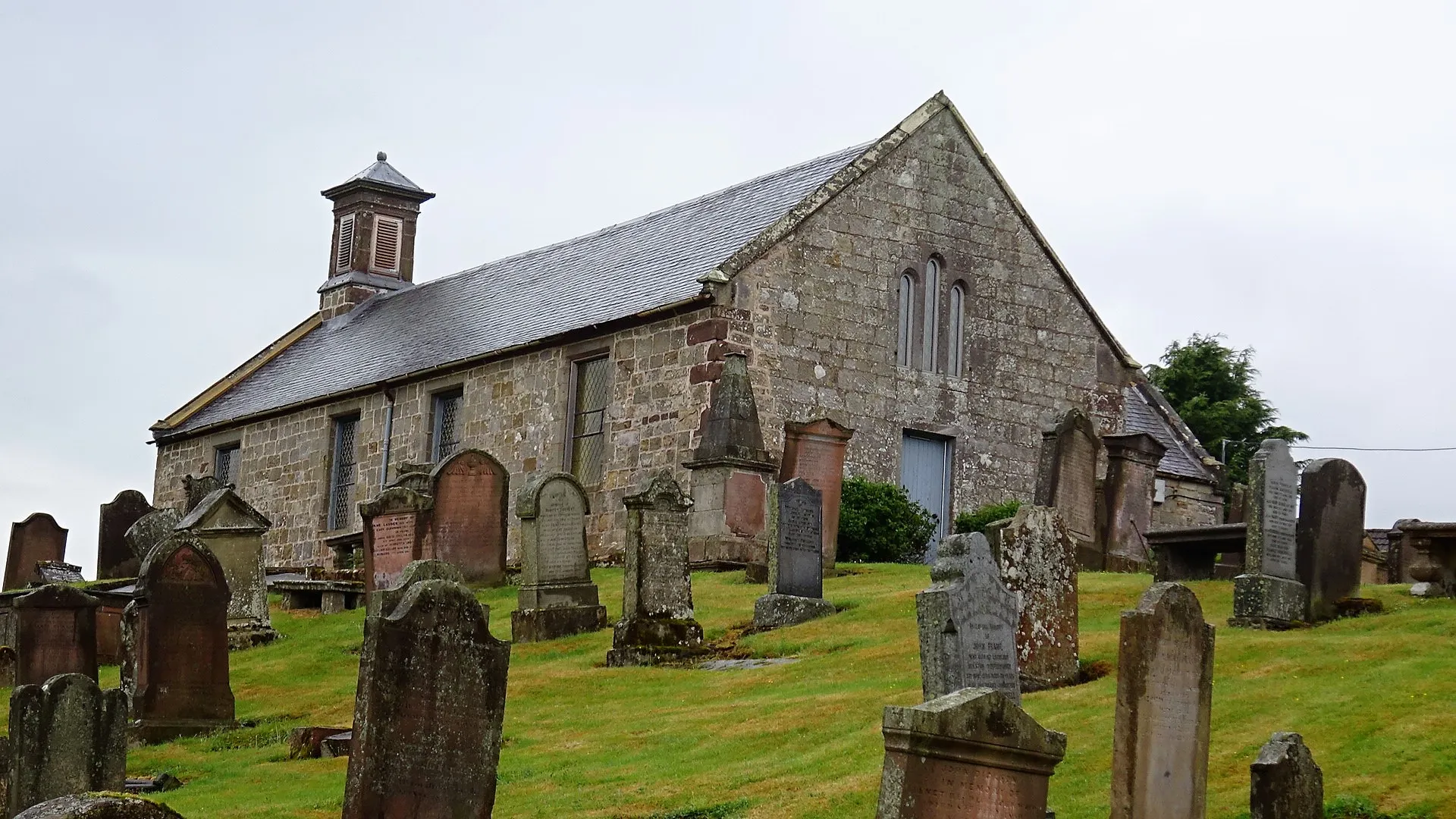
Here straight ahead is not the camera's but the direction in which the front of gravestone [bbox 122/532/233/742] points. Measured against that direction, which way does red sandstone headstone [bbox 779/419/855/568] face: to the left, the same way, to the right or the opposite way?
the same way

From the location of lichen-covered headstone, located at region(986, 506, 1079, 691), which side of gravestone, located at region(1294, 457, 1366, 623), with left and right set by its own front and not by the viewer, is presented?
right

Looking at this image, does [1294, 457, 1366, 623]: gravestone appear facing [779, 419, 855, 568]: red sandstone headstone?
no

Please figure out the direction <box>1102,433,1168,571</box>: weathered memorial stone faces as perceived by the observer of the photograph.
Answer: facing the viewer and to the right of the viewer

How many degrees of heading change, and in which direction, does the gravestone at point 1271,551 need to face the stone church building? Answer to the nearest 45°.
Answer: approximately 180°

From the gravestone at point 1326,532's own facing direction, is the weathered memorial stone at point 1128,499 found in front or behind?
behind

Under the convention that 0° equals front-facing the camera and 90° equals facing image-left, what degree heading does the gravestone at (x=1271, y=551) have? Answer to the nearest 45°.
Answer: approximately 315°

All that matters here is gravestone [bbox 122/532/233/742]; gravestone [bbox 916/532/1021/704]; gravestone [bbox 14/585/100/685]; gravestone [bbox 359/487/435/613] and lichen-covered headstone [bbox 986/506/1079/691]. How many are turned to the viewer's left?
0

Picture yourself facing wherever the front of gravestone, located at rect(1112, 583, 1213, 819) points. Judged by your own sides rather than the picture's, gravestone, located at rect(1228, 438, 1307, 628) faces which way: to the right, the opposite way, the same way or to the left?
the same way

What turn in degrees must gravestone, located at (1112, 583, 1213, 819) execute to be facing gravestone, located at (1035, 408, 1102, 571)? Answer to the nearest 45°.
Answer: approximately 135° to its left

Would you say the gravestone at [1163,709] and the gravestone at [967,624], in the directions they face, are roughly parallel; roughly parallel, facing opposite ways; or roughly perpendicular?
roughly parallel

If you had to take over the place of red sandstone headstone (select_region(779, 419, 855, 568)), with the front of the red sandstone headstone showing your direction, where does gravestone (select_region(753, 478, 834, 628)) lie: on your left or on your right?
on your right

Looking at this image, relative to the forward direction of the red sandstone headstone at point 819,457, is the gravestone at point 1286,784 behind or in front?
in front

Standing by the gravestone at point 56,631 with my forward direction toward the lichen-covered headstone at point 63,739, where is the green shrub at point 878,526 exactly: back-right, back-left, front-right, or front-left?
back-left

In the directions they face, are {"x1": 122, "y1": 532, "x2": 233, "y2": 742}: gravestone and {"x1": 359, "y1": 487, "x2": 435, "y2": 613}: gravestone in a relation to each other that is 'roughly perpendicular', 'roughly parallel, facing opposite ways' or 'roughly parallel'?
roughly parallel

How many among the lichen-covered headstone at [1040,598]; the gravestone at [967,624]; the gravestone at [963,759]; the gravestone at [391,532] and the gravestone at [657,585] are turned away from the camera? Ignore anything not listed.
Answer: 0

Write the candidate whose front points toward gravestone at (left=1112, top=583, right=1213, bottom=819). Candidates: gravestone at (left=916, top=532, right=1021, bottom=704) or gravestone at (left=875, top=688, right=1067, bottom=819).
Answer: gravestone at (left=916, top=532, right=1021, bottom=704)
